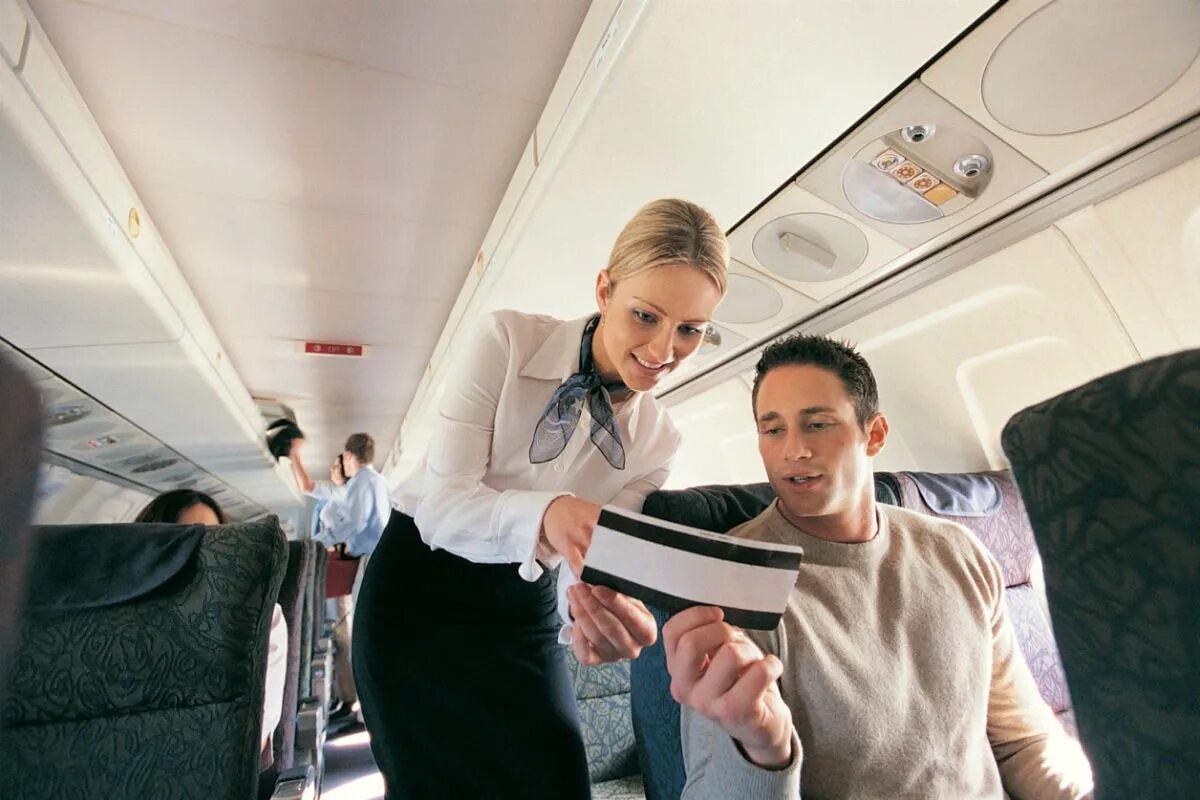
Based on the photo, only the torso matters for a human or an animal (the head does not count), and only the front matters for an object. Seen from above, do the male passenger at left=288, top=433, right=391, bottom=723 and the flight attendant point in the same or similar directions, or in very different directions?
very different directions

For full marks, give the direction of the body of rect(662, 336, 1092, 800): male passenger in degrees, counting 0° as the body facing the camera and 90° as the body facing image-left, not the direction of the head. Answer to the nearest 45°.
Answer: approximately 45°

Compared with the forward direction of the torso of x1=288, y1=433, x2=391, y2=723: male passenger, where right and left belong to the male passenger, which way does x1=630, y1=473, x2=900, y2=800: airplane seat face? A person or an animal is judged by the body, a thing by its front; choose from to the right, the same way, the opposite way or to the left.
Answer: to the left

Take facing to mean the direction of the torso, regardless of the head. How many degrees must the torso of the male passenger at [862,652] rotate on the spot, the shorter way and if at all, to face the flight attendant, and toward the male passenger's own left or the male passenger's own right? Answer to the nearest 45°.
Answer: approximately 90° to the male passenger's own right

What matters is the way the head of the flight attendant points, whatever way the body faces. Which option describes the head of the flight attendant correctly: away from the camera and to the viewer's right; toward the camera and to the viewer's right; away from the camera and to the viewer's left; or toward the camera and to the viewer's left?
toward the camera and to the viewer's right

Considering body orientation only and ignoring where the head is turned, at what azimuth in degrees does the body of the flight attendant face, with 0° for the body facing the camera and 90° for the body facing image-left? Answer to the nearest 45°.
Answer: approximately 315°

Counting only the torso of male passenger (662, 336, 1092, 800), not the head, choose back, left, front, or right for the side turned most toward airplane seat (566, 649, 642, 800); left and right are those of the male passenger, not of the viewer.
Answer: right

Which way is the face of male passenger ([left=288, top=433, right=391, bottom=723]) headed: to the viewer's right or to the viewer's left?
to the viewer's left

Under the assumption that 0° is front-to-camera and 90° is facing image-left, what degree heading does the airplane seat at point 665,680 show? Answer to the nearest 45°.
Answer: approximately 0°

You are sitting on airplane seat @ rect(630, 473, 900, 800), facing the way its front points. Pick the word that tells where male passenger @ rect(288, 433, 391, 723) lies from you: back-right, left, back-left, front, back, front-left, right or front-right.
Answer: back-right

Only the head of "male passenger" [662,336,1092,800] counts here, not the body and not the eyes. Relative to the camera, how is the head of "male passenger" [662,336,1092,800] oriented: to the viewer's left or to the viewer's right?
to the viewer's left

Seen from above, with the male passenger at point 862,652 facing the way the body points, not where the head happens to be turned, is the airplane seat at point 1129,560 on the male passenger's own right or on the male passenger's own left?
on the male passenger's own left

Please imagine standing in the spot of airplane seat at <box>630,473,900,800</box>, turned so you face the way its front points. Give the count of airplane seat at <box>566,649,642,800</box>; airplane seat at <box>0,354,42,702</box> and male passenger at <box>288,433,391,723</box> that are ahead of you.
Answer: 1

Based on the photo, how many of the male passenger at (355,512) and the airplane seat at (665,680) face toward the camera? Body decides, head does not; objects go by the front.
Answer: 1
